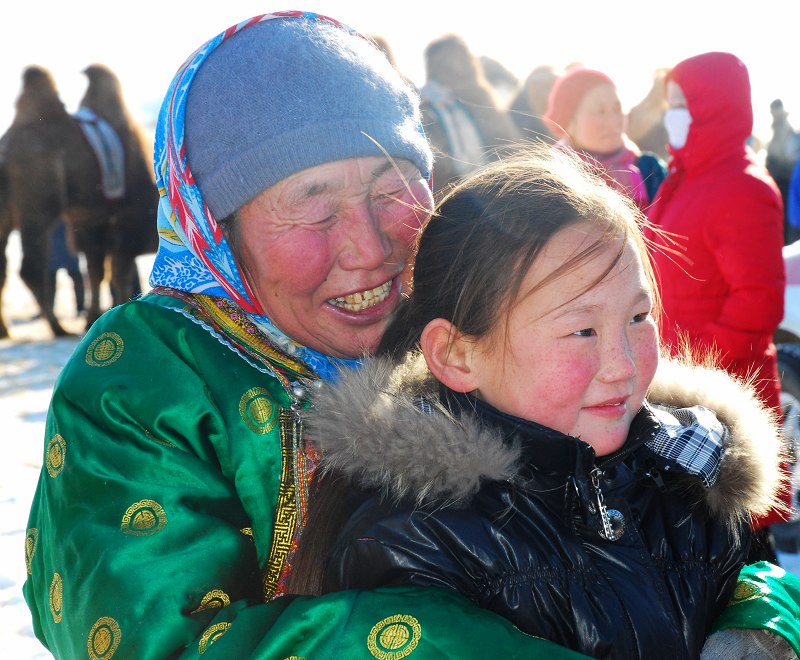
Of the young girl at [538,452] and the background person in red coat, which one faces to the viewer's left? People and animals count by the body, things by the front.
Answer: the background person in red coat

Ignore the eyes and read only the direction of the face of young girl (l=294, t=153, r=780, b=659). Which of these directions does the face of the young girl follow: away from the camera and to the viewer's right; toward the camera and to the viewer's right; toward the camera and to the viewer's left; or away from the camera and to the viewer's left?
toward the camera and to the viewer's right

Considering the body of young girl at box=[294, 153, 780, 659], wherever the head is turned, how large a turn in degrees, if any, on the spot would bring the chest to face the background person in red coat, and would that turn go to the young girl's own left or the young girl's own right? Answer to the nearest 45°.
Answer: approximately 135° to the young girl's own left

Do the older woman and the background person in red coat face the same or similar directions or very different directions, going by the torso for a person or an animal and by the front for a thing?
very different directions

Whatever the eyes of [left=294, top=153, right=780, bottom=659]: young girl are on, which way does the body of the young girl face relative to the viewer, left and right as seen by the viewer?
facing the viewer and to the right of the viewer

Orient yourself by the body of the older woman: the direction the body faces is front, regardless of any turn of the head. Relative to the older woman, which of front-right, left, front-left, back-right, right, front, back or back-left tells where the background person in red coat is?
left

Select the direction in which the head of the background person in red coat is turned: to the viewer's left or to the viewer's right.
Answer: to the viewer's left

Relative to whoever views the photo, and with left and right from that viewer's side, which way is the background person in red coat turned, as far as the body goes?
facing to the left of the viewer

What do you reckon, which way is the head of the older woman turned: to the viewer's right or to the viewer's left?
to the viewer's right
